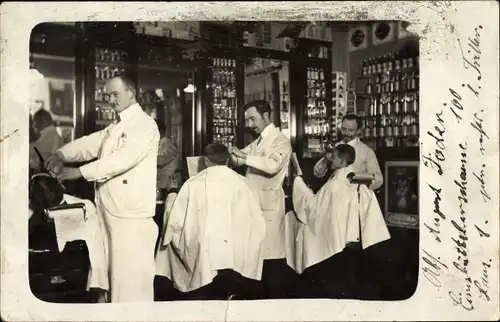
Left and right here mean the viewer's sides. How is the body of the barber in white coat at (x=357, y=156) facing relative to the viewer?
facing the viewer and to the left of the viewer

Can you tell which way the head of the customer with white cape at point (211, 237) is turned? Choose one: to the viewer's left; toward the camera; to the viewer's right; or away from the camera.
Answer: away from the camera

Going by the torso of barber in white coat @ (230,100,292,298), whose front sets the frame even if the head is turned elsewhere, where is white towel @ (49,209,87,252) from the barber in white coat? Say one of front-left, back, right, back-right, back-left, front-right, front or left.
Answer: front-right

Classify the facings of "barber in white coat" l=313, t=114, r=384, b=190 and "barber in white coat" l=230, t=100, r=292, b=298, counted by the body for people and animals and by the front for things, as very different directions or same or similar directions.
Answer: same or similar directions

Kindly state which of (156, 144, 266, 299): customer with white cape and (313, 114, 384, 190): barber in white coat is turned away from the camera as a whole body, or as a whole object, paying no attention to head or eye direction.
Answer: the customer with white cape

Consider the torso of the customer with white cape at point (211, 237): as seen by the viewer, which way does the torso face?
away from the camera

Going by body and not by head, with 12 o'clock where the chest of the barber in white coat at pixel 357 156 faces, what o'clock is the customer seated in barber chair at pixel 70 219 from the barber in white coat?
The customer seated in barber chair is roughly at 1 o'clock from the barber in white coat.

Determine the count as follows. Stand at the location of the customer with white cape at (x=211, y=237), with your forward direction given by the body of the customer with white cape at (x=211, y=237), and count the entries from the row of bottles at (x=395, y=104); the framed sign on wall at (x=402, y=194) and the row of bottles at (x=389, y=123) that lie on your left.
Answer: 0

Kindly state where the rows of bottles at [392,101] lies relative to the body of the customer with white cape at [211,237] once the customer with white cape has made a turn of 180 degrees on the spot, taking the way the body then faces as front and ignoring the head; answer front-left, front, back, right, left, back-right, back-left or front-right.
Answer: left

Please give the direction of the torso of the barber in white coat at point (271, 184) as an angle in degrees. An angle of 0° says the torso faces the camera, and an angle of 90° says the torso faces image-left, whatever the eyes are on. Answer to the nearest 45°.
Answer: approximately 45°

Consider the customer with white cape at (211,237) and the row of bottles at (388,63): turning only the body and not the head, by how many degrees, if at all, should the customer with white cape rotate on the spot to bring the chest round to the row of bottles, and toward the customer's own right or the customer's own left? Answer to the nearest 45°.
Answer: approximately 90° to the customer's own right

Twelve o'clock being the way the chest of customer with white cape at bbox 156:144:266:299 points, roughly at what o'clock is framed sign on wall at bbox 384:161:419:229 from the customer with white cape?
The framed sign on wall is roughly at 3 o'clock from the customer with white cape.

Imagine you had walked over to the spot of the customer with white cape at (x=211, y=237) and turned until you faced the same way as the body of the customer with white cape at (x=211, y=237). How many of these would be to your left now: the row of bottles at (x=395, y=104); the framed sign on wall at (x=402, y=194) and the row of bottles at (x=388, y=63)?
0
